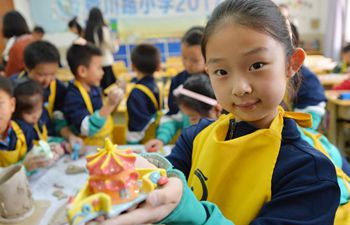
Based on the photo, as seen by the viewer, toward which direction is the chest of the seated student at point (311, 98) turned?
to the viewer's left

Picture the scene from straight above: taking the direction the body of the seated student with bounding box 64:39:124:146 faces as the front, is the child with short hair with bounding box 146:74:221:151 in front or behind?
in front

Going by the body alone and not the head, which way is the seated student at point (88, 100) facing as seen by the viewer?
to the viewer's right

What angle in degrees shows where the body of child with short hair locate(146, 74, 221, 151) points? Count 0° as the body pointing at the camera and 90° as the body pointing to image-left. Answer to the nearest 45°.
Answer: approximately 45°

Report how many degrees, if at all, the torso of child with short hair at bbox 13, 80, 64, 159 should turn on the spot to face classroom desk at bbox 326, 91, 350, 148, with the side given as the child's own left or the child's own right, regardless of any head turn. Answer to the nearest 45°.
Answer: approximately 45° to the child's own left

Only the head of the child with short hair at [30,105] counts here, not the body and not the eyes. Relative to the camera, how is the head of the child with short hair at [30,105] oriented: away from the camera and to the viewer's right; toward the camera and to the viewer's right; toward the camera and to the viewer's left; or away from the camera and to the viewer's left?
toward the camera and to the viewer's right

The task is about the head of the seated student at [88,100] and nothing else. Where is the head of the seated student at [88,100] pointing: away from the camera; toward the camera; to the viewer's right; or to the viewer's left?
to the viewer's right

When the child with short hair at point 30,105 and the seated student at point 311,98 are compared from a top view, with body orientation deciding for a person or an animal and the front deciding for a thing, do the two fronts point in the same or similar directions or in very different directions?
very different directions
